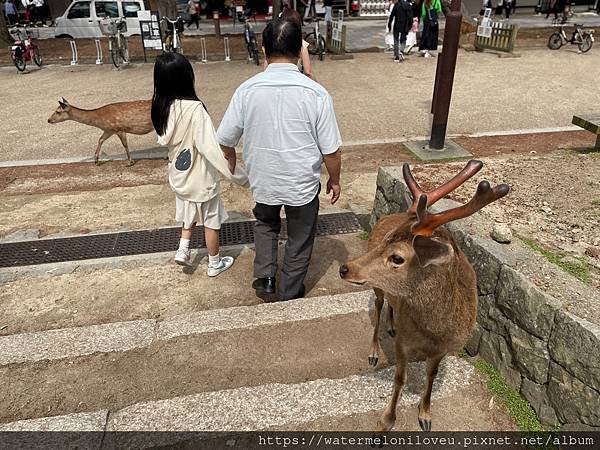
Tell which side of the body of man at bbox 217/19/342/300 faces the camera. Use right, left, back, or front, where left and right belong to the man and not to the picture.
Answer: back

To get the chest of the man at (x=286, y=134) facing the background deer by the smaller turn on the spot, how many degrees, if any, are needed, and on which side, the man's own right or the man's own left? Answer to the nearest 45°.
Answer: approximately 45° to the man's own left

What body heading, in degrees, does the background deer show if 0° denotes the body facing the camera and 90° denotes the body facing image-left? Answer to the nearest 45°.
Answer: approximately 90°

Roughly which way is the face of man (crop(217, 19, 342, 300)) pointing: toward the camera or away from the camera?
away from the camera

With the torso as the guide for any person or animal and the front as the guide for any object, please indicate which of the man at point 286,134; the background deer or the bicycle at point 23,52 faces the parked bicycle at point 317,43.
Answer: the man

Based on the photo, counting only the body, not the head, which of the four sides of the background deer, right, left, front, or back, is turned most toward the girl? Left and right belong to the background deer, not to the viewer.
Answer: left

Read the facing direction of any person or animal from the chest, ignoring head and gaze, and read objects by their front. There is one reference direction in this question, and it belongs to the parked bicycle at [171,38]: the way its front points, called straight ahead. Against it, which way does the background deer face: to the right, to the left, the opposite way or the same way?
to the right
